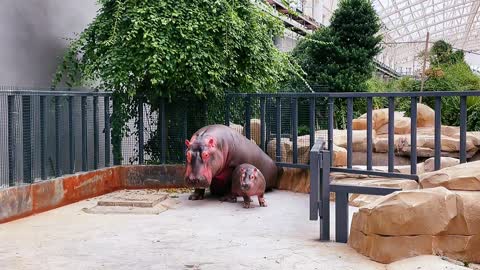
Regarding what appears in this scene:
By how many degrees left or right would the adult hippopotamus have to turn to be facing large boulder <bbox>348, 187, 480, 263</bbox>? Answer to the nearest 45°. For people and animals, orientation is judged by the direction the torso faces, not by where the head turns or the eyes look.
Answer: approximately 90° to its left

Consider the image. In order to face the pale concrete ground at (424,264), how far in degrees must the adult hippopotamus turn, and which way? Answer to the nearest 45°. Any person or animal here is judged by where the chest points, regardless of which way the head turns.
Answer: approximately 90° to its left

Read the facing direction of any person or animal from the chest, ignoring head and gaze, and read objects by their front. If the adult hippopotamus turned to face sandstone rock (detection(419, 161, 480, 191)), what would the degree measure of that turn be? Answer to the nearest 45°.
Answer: approximately 90° to its left

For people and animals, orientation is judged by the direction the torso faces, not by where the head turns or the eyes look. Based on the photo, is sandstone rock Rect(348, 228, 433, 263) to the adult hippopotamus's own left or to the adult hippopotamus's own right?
on its left

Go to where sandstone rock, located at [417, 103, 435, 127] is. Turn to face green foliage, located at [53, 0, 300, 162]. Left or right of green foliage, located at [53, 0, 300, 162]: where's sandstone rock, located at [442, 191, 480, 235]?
left

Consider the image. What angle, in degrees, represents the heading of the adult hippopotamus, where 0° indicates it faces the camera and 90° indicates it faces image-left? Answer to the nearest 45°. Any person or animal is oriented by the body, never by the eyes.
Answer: approximately 45°

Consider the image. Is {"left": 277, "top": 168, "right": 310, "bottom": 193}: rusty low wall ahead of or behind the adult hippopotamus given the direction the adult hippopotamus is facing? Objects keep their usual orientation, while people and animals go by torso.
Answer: behind

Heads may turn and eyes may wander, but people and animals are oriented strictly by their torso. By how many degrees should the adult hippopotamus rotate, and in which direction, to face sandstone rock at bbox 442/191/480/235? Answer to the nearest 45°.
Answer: approximately 90° to its left

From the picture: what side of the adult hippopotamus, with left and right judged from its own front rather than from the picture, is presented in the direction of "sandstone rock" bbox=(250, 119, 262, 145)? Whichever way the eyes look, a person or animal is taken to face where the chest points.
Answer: back

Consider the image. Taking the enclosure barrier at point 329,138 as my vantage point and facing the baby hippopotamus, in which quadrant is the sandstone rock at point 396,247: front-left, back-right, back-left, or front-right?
back-left

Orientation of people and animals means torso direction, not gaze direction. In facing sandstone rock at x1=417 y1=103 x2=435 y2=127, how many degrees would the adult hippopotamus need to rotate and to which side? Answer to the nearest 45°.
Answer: approximately 180°
